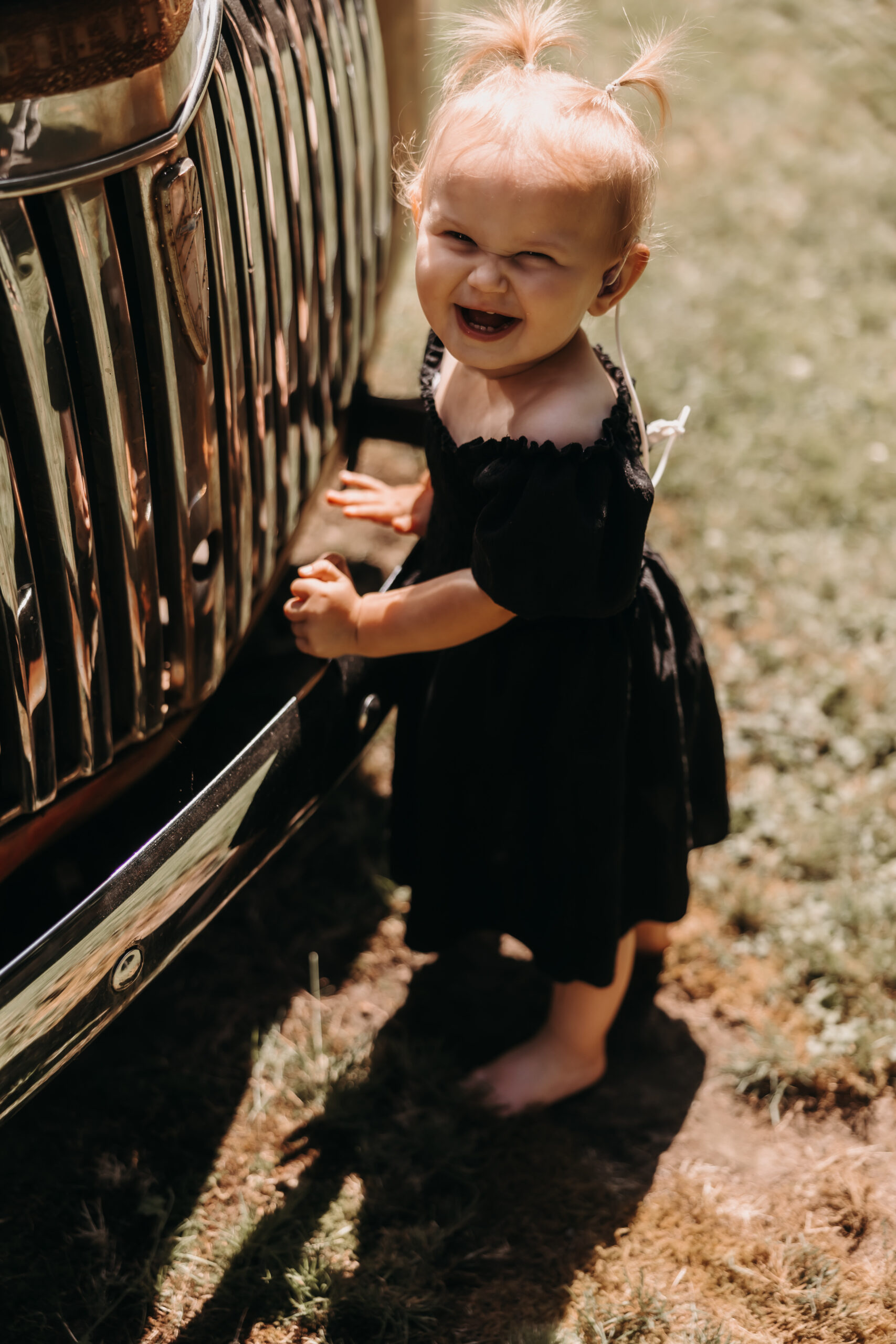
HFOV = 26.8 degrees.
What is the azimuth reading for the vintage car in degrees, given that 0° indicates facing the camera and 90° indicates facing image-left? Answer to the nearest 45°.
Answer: approximately 315°

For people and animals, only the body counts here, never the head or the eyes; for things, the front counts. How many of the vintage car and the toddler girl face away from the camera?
0

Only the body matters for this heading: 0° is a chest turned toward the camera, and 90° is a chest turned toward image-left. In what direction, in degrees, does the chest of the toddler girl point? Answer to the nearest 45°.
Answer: approximately 45°
